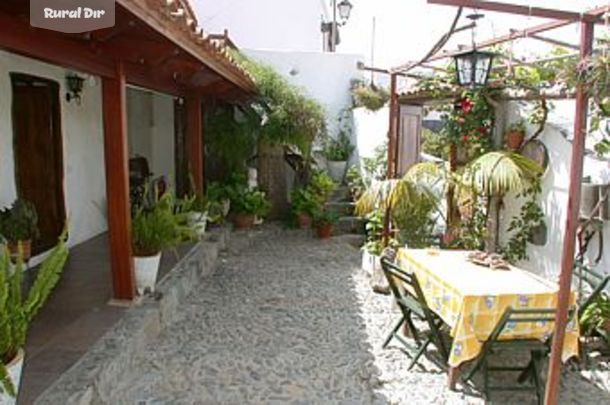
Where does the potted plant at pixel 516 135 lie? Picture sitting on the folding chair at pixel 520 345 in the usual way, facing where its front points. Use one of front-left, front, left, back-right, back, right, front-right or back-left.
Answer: front-right

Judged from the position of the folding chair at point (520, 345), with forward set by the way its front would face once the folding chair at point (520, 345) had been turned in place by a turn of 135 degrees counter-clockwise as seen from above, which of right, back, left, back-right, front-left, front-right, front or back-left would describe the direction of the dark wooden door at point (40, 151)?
right

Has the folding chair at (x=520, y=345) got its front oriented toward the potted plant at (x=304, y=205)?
yes

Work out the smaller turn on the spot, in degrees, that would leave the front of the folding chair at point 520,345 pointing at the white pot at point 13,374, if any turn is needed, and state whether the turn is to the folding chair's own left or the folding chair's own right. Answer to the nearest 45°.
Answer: approximately 90° to the folding chair's own left

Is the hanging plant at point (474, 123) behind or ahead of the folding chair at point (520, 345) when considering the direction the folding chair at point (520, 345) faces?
ahead

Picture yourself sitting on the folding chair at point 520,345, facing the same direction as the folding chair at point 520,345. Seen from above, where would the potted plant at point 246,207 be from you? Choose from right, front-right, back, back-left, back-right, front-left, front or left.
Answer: front

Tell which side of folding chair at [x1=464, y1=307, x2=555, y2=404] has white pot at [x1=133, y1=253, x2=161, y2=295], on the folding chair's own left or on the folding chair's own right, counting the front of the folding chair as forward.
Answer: on the folding chair's own left

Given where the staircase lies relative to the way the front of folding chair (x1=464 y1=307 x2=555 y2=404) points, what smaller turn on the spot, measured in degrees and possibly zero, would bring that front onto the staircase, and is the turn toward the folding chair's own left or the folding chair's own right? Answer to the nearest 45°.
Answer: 0° — it already faces it

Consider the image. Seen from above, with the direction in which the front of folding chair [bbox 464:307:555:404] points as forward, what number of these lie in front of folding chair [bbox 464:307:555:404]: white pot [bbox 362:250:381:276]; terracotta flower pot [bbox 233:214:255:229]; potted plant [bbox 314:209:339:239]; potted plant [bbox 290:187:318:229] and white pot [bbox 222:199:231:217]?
5

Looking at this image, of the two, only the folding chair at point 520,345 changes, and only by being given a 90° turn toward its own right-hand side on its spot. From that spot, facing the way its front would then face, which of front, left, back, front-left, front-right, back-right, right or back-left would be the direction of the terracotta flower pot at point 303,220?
left

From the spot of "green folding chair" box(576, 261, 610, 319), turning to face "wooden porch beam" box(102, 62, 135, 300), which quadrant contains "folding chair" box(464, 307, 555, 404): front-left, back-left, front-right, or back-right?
front-left

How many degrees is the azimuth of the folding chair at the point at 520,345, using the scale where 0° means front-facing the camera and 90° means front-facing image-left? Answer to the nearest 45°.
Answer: approximately 135°

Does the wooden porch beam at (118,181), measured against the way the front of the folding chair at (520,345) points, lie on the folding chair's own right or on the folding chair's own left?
on the folding chair's own left

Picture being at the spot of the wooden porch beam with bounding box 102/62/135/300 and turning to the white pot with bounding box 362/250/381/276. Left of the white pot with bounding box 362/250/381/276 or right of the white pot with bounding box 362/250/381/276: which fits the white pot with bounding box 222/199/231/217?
left

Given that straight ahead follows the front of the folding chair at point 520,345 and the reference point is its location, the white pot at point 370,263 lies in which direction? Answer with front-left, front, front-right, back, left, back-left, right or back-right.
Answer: front

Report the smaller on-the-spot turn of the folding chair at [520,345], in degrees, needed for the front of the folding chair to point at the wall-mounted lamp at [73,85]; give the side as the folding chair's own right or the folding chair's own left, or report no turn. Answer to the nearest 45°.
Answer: approximately 45° to the folding chair's own left

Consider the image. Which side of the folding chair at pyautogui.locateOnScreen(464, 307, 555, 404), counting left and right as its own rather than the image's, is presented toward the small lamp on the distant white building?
front

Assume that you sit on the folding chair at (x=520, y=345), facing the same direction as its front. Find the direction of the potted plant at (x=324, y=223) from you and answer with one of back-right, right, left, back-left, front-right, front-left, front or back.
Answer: front
